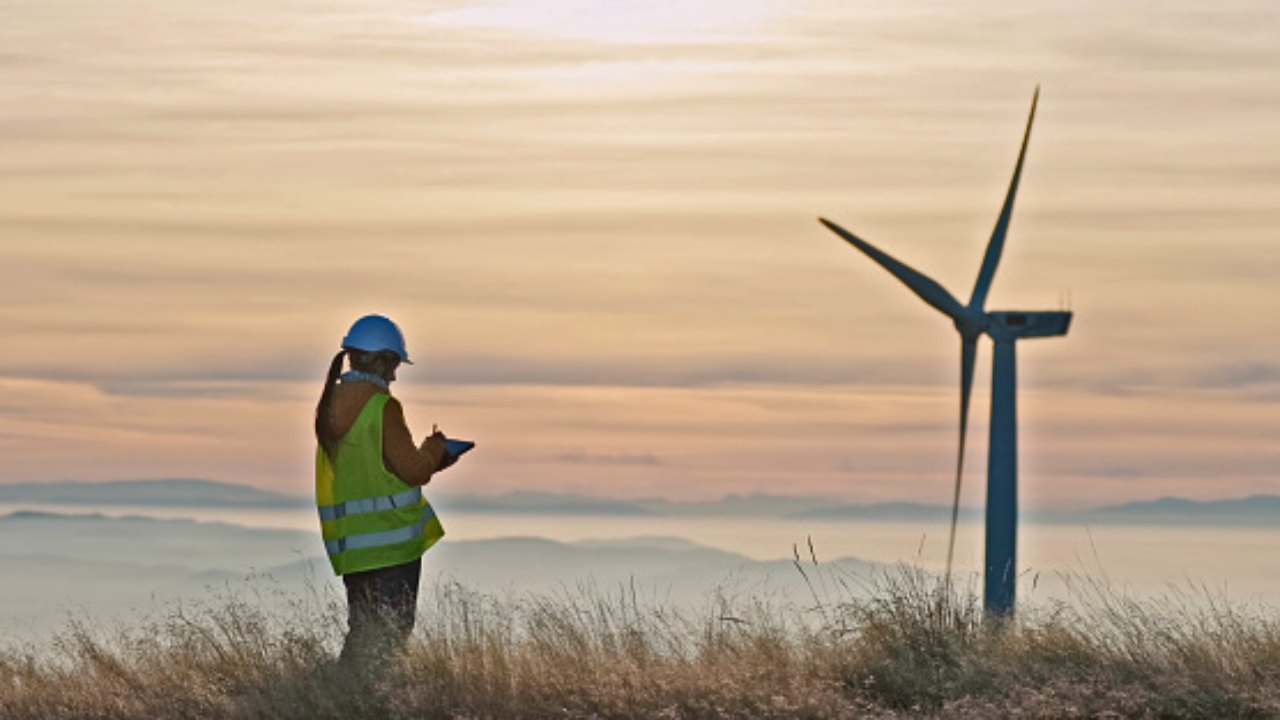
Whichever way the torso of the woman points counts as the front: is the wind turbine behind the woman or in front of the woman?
in front

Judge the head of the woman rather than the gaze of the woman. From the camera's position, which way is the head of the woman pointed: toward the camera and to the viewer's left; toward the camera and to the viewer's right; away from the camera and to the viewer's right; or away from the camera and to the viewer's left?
away from the camera and to the viewer's right

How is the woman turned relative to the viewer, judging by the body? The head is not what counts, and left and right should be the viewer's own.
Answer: facing away from the viewer and to the right of the viewer
